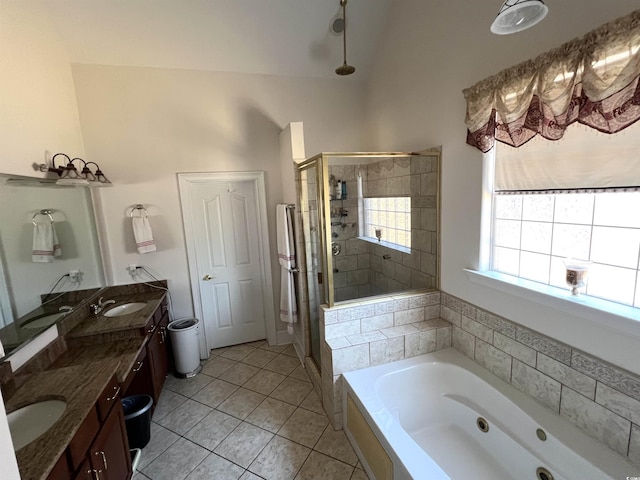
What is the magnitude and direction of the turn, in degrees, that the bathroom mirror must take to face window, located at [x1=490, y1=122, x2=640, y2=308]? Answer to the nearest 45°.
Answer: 0° — it already faces it

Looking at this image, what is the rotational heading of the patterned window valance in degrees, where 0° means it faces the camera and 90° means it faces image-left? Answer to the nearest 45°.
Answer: approximately 45°

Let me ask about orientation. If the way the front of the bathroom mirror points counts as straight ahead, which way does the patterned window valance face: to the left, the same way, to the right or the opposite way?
the opposite way

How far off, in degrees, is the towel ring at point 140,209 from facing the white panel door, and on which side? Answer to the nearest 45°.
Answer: approximately 90° to its left

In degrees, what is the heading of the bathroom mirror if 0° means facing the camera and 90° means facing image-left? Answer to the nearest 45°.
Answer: approximately 315°

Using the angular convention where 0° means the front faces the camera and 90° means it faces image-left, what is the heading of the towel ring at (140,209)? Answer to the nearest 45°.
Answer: approximately 0°

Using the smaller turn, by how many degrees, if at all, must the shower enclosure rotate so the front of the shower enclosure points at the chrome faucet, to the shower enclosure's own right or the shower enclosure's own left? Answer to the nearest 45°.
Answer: approximately 45° to the shower enclosure's own right
